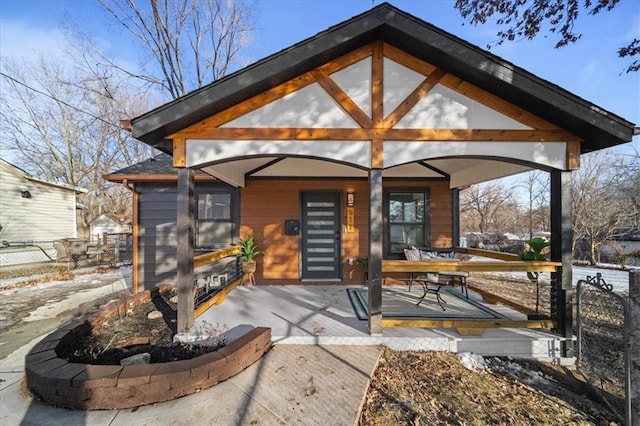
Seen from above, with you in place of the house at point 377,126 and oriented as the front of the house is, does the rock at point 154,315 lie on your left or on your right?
on your right

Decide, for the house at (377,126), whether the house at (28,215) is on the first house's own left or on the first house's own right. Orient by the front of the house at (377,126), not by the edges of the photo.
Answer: on the first house's own right

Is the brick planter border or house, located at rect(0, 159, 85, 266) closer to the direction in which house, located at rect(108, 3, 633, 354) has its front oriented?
the brick planter border

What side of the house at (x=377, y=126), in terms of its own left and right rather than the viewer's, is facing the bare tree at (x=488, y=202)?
back

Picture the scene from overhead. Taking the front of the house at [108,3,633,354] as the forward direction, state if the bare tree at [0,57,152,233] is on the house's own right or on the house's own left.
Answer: on the house's own right

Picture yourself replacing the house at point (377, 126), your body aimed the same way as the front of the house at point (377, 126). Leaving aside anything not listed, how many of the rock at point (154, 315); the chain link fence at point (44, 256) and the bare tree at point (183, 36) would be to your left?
0

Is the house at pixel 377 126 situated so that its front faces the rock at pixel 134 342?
no

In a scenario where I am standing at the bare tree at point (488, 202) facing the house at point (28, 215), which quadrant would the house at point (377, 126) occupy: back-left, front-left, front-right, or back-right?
front-left

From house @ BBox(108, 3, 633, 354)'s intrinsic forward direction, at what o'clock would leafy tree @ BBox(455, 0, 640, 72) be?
The leafy tree is roughly at 10 o'clock from the house.

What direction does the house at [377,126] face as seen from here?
toward the camera

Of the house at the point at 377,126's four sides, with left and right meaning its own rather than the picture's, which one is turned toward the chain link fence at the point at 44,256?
right

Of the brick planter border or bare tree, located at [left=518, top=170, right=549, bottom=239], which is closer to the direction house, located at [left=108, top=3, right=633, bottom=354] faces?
the brick planter border

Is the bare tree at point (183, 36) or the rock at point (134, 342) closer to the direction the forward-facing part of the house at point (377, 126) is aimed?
the rock

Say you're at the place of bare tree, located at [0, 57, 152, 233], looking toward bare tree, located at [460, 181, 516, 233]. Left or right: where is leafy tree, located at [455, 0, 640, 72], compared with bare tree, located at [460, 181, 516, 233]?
right

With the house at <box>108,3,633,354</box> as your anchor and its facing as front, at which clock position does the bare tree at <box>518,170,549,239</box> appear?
The bare tree is roughly at 7 o'clock from the house.

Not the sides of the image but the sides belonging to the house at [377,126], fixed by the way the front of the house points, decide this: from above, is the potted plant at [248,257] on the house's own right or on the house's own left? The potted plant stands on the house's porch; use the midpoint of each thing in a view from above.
on the house's own right
